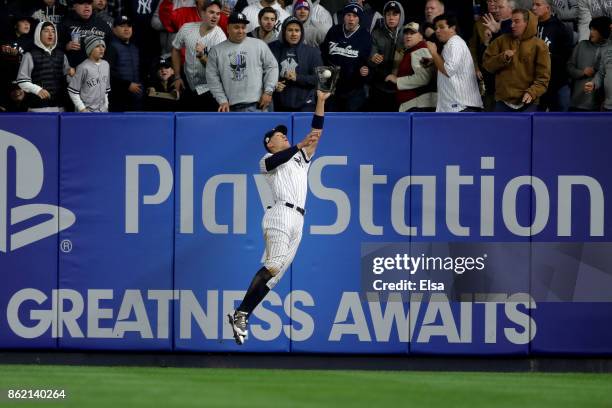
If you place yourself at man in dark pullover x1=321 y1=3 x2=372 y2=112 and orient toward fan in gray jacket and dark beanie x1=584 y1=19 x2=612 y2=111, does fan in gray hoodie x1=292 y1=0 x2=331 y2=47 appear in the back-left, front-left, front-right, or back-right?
back-left

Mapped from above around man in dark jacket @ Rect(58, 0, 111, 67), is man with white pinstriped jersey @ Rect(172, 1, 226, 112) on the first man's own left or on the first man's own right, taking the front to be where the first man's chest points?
on the first man's own left

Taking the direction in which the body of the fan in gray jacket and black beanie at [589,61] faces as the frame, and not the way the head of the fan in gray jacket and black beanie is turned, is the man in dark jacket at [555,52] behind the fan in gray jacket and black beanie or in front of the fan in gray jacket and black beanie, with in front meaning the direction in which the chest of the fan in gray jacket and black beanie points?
behind

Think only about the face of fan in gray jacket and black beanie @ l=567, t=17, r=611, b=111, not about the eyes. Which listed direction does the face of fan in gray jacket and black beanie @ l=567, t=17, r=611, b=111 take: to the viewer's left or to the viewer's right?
to the viewer's left

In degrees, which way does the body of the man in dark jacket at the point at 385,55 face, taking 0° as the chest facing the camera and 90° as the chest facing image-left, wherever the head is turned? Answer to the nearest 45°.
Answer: approximately 0°

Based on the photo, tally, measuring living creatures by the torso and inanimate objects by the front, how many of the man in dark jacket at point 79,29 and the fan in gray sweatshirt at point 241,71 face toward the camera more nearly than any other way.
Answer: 2

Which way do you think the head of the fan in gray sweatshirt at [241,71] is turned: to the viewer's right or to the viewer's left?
to the viewer's right

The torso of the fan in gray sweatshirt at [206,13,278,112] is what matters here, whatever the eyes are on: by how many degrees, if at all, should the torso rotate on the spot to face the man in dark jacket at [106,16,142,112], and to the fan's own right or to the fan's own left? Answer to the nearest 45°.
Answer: approximately 135° to the fan's own right
